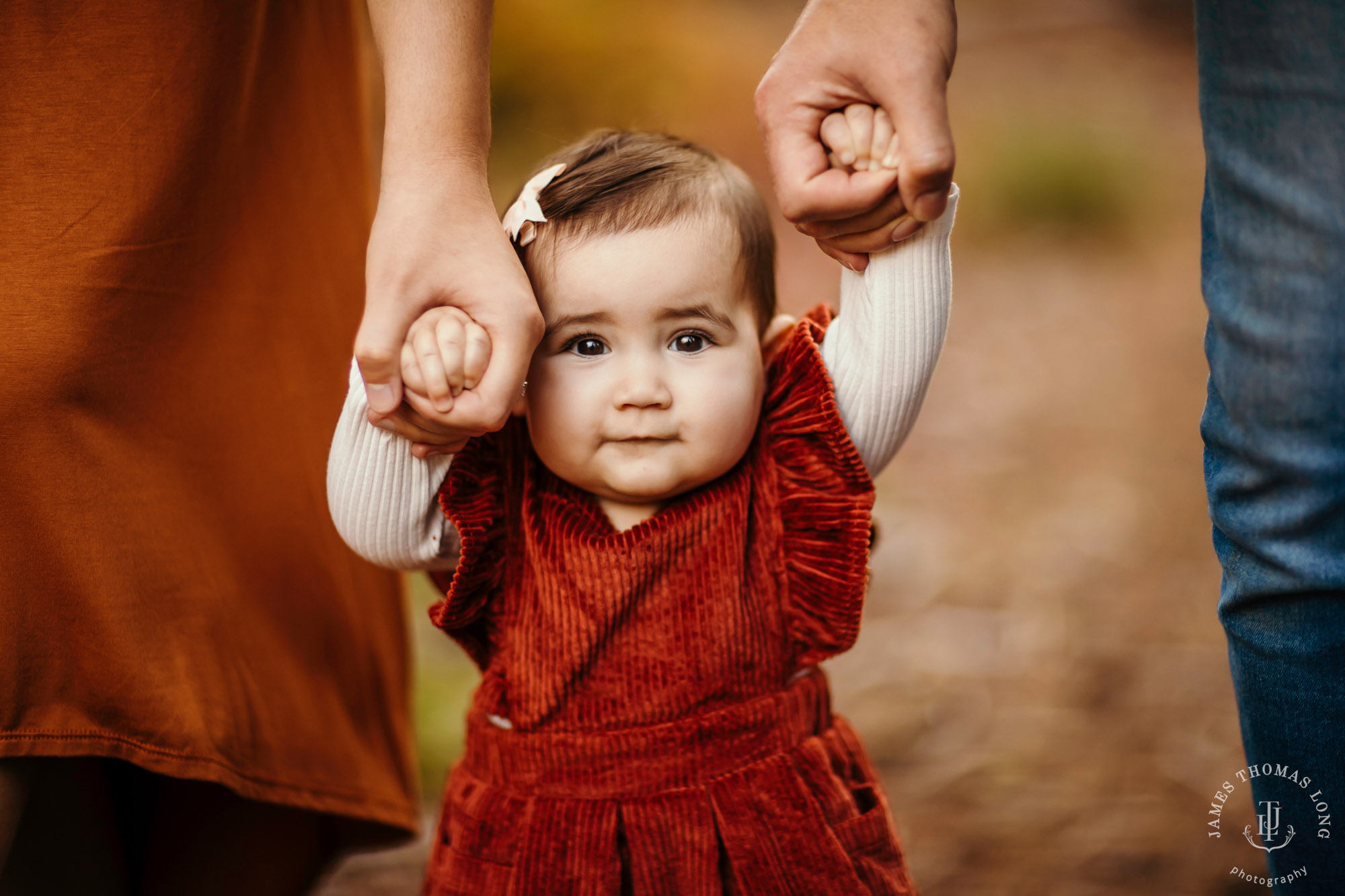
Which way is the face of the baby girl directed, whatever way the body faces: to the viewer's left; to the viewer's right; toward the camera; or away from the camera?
toward the camera

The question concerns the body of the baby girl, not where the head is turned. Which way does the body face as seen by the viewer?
toward the camera
